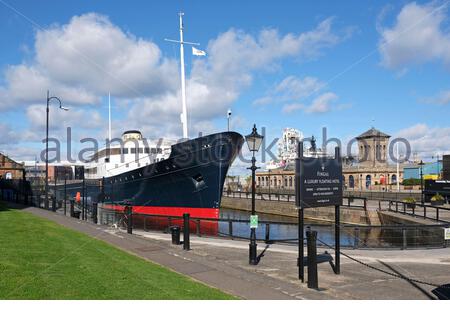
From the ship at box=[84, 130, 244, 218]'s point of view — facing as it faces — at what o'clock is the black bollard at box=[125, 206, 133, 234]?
The black bollard is roughly at 2 o'clock from the ship.

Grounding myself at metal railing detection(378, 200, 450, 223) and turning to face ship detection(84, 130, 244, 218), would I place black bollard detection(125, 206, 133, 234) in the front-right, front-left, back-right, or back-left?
front-left

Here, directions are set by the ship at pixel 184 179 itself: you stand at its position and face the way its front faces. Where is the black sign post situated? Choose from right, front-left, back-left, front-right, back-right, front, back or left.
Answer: front-right

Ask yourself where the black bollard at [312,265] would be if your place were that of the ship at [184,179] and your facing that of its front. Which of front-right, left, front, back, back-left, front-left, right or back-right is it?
front-right

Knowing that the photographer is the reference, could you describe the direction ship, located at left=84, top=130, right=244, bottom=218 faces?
facing the viewer and to the right of the viewer

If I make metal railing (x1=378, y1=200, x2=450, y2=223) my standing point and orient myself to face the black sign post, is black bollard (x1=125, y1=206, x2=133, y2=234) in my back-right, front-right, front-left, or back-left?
front-right

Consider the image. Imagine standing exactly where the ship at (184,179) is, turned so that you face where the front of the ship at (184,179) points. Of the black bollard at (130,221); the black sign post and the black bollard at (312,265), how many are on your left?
0
